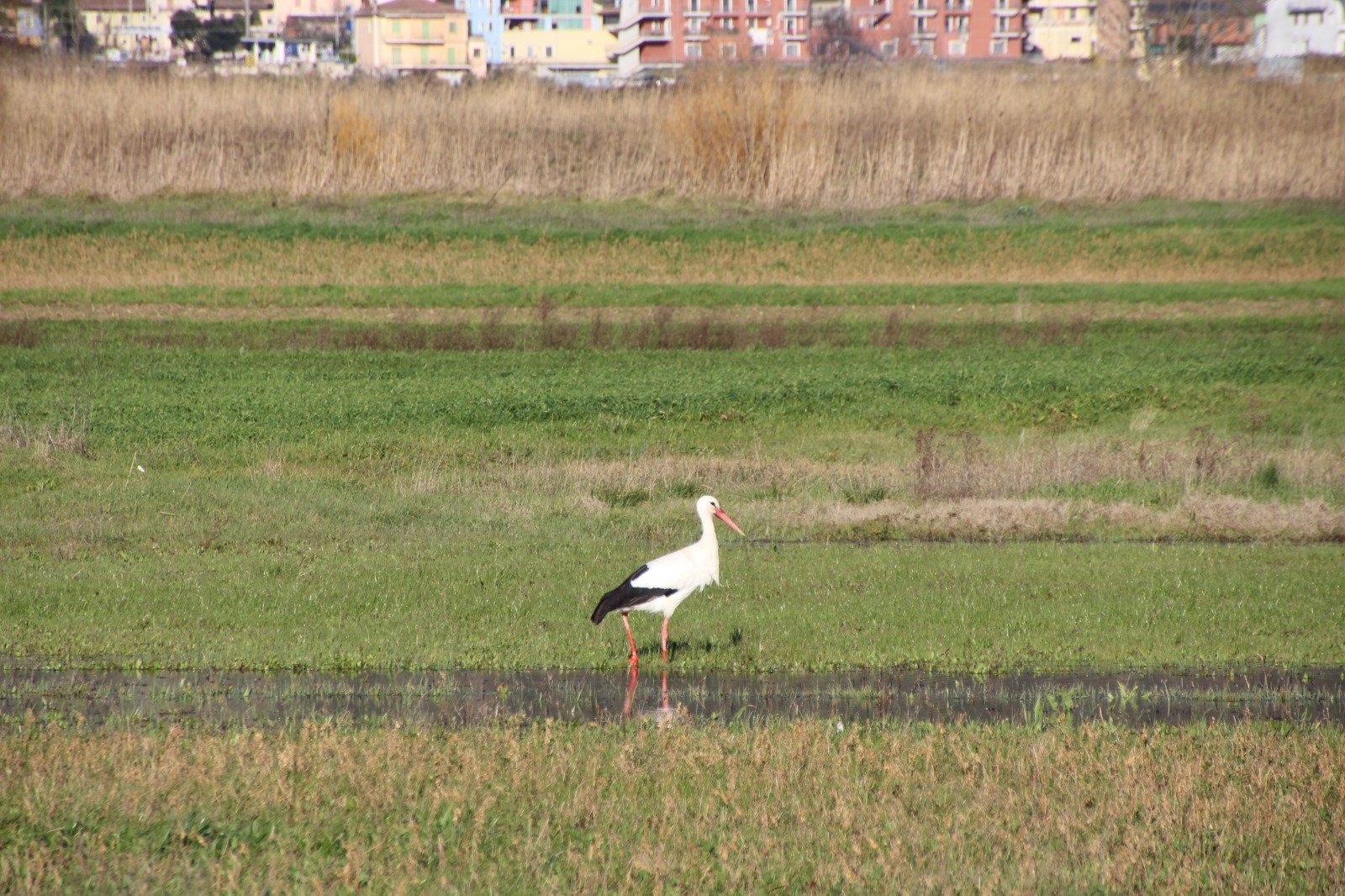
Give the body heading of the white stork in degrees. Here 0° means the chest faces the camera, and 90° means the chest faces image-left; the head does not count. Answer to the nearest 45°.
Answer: approximately 270°
